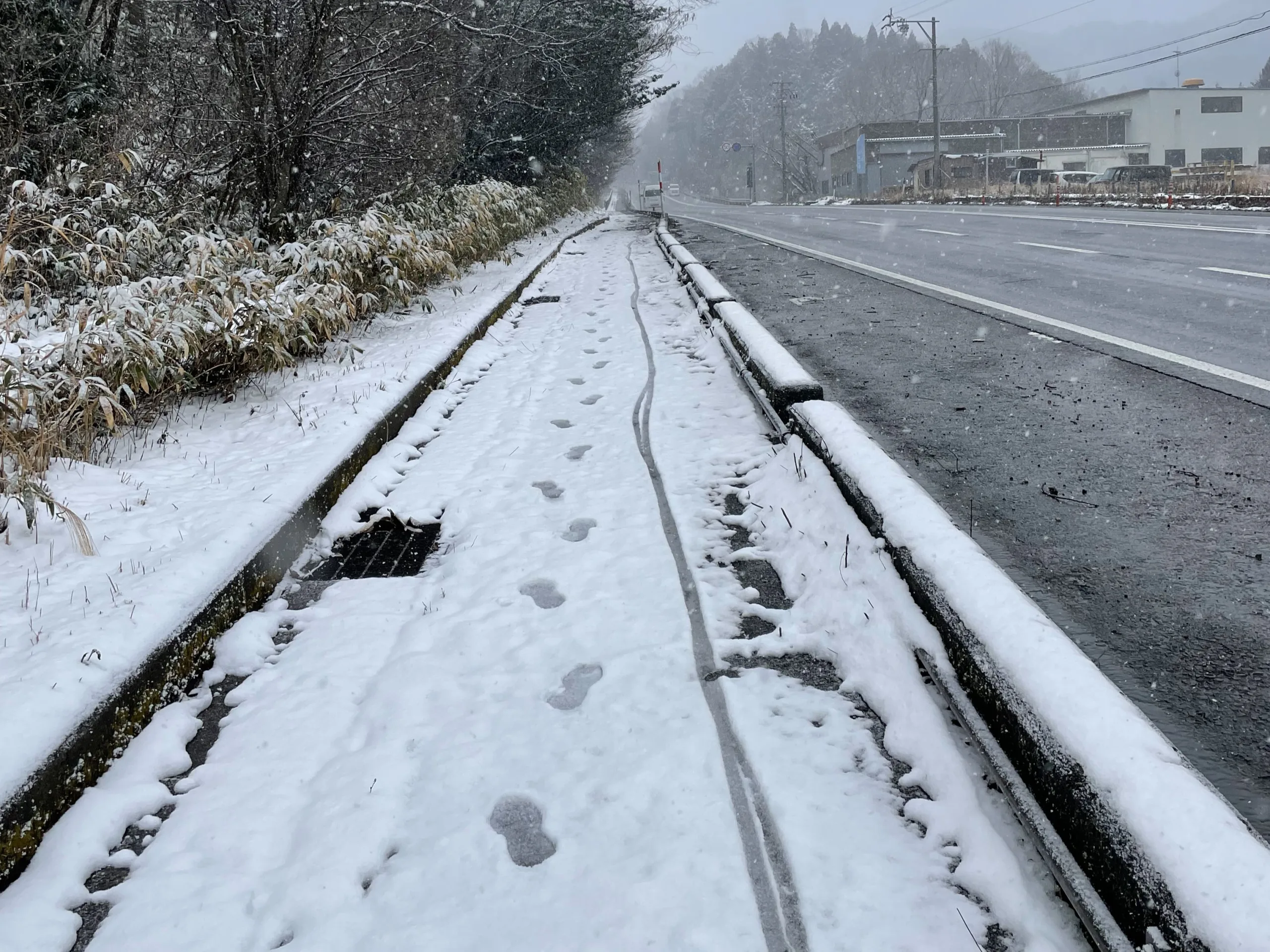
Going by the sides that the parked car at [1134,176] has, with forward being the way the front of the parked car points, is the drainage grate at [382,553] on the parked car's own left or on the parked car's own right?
on the parked car's own left

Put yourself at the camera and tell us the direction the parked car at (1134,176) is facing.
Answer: facing to the left of the viewer

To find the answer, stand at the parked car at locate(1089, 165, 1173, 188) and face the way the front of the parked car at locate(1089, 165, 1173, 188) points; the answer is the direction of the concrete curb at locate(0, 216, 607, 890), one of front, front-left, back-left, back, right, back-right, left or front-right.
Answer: left

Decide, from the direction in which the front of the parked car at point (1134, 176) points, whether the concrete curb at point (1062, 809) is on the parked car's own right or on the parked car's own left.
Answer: on the parked car's own left
